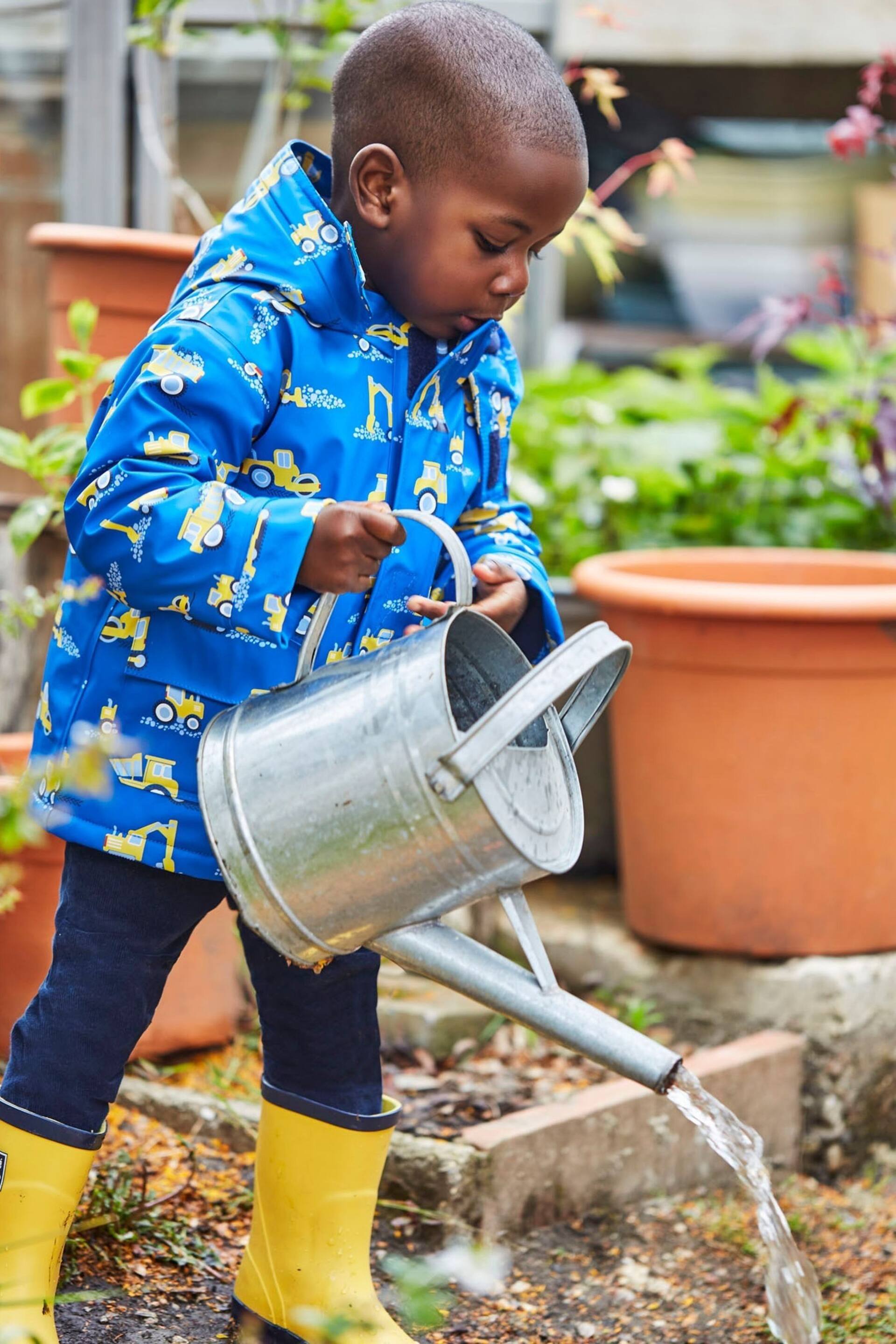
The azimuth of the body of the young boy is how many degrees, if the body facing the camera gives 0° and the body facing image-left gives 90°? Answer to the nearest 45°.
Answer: approximately 315°

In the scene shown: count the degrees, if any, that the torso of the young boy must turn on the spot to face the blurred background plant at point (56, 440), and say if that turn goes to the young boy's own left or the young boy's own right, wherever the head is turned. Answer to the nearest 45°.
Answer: approximately 135° to the young boy's own left

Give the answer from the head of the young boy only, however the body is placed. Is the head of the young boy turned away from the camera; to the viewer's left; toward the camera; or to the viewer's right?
to the viewer's right
